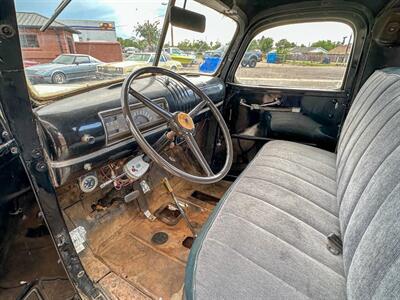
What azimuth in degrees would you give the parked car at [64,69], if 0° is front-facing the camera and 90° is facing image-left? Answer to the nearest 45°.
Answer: approximately 45°
